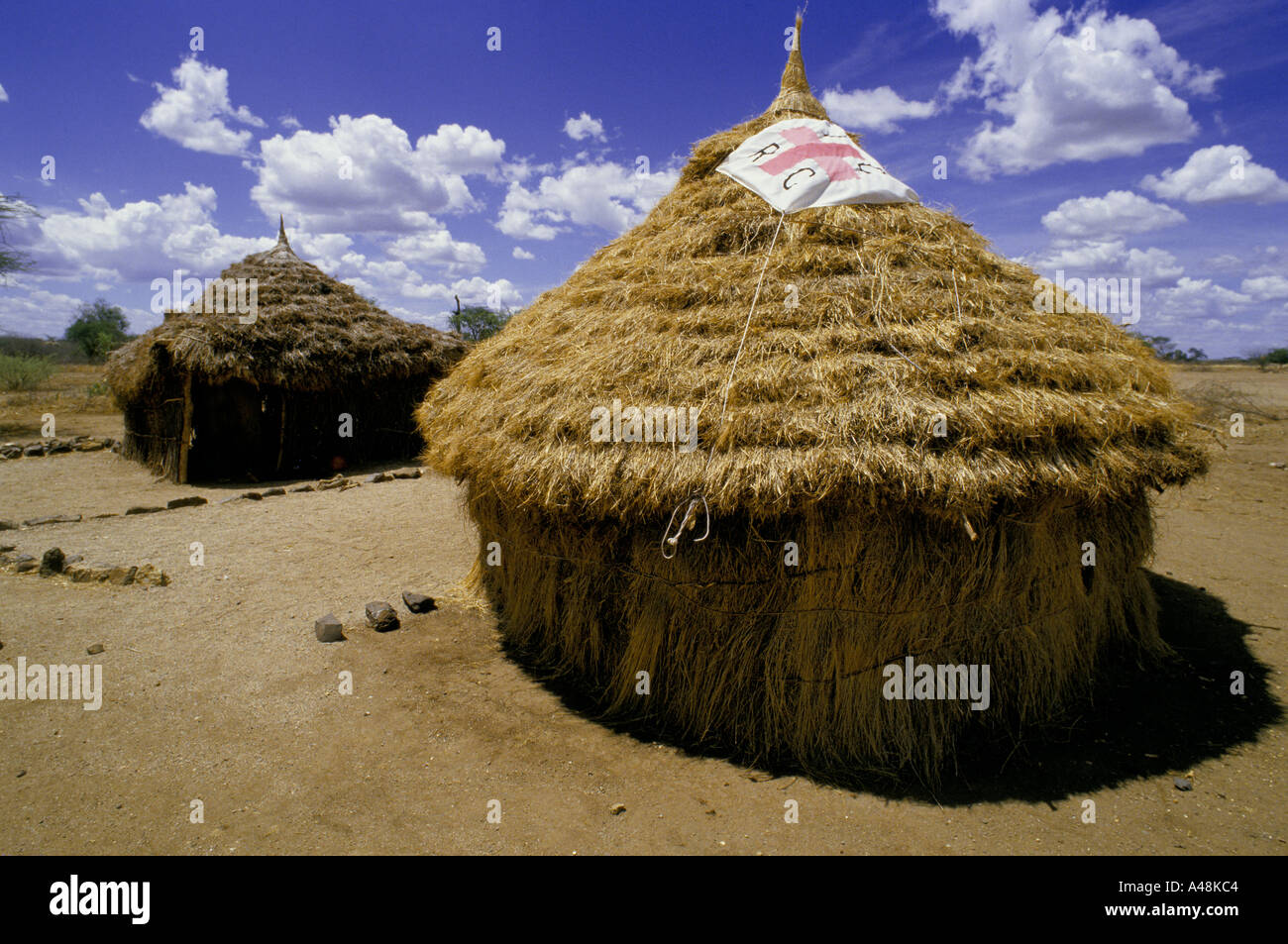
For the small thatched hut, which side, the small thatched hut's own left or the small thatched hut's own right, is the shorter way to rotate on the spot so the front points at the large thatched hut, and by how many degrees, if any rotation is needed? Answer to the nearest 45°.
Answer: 0° — it already faces it

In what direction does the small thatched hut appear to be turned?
toward the camera

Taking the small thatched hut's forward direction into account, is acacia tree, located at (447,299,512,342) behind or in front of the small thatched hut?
behind

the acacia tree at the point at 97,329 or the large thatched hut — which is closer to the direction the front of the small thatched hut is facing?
the large thatched hut

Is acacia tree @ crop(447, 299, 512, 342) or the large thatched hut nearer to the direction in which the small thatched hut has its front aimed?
the large thatched hut

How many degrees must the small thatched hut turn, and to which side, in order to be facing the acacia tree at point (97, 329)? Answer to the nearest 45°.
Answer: approximately 180°

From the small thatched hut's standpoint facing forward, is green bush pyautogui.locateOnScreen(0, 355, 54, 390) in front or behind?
behind
